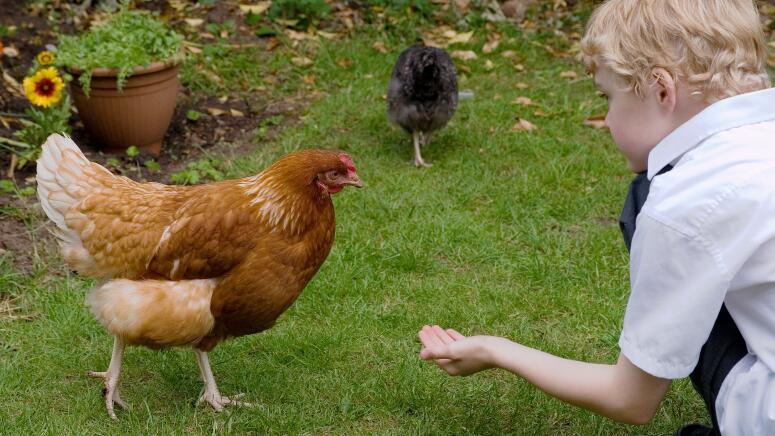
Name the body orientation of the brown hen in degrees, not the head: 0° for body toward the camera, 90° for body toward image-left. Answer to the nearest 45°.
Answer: approximately 270°

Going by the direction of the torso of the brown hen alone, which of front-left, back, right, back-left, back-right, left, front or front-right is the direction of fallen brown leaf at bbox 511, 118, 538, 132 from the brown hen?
front-left

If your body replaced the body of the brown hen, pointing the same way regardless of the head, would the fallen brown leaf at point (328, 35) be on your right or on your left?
on your left

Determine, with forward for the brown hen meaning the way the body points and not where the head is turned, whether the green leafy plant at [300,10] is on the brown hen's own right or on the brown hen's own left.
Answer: on the brown hen's own left

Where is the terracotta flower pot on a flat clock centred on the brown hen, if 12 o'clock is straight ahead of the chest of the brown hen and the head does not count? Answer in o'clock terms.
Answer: The terracotta flower pot is roughly at 9 o'clock from the brown hen.

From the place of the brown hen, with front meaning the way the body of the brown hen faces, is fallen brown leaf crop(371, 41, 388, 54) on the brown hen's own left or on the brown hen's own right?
on the brown hen's own left

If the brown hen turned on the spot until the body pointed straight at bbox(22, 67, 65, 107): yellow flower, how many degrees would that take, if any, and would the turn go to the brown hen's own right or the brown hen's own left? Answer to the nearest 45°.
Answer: approximately 90° to the brown hen's own left

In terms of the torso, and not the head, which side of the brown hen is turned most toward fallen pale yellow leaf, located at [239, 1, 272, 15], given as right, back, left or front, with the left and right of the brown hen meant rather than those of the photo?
left

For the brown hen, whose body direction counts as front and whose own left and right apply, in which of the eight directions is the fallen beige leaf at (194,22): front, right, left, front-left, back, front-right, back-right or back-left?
left

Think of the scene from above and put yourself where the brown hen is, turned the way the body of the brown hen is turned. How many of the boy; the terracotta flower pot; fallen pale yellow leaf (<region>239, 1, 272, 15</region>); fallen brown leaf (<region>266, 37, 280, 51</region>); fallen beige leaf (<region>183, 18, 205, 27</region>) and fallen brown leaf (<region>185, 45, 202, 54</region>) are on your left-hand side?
5

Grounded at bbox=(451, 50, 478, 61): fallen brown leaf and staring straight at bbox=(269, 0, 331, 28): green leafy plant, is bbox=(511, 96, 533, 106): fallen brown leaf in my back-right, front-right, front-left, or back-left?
back-left

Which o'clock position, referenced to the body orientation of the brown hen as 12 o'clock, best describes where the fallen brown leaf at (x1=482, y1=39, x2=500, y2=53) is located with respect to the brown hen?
The fallen brown leaf is roughly at 10 o'clock from the brown hen.

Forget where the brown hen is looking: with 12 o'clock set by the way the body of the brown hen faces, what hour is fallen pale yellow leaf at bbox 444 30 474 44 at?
The fallen pale yellow leaf is roughly at 10 o'clock from the brown hen.

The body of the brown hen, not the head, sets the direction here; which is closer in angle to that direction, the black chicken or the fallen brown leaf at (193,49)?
the black chicken
